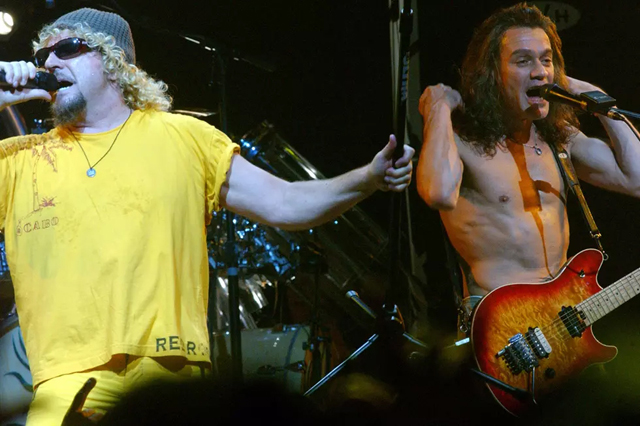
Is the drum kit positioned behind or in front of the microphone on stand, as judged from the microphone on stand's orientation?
in front

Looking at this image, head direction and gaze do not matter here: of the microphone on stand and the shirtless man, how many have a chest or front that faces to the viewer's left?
1

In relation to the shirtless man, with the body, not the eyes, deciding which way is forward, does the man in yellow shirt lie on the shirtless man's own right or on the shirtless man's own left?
on the shirtless man's own right

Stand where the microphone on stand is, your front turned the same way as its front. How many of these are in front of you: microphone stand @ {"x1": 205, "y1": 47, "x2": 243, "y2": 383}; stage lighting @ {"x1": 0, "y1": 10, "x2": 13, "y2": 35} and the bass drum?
3

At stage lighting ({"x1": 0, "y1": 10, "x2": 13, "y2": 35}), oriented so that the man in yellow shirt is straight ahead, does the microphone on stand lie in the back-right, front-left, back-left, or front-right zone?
front-left

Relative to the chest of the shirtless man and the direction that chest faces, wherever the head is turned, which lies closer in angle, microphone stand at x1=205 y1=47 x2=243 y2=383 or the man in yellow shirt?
the man in yellow shirt

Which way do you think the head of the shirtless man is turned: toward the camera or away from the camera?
toward the camera

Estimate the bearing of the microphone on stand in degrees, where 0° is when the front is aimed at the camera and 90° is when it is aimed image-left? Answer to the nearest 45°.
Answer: approximately 90°

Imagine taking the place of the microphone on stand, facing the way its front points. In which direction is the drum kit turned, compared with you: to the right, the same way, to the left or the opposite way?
to the left

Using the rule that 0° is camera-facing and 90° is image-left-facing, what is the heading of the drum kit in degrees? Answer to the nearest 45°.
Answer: approximately 45°

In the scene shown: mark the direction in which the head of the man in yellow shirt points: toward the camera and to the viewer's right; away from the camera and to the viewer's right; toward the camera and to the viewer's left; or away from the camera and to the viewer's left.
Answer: toward the camera and to the viewer's left

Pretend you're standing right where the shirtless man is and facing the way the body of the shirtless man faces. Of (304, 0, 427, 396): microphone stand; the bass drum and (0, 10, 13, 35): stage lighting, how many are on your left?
0

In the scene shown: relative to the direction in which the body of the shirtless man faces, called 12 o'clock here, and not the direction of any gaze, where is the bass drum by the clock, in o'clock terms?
The bass drum is roughly at 4 o'clock from the shirtless man.

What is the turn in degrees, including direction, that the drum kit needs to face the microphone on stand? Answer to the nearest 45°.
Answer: approximately 90° to its left

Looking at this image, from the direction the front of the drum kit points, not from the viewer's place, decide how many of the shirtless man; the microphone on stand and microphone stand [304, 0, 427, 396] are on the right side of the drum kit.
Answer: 0
